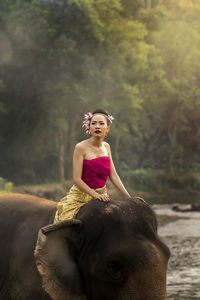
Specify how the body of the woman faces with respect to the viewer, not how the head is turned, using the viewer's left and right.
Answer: facing the viewer and to the right of the viewer

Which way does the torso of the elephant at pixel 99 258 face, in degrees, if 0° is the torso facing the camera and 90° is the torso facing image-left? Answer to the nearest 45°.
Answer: approximately 315°
